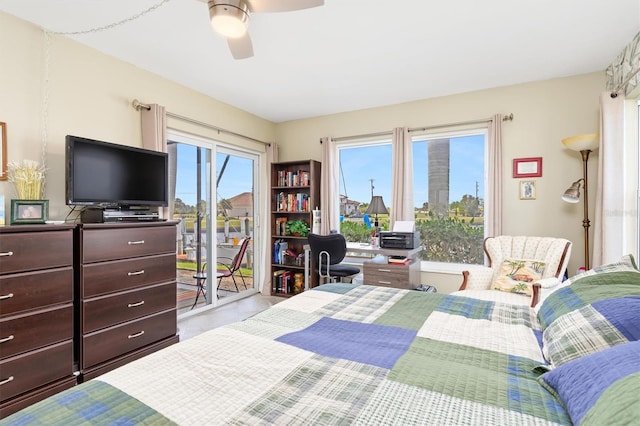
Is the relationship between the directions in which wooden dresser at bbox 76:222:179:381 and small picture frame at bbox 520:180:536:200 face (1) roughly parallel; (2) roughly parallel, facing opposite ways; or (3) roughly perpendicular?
roughly perpendicular

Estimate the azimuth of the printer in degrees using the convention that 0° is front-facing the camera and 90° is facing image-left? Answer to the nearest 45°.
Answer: approximately 0°

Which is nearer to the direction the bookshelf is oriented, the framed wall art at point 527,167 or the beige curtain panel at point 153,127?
the beige curtain panel

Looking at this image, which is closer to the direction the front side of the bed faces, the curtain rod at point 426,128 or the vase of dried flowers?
the vase of dried flowers

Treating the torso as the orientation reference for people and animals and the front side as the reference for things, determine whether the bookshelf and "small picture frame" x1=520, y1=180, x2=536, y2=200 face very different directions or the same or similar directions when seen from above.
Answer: same or similar directions

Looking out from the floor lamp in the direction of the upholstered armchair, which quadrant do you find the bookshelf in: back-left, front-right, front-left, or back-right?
front-right

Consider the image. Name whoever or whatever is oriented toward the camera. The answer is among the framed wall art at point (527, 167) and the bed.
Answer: the framed wall art

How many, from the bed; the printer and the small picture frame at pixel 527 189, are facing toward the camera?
2

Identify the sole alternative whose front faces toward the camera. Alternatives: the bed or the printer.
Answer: the printer

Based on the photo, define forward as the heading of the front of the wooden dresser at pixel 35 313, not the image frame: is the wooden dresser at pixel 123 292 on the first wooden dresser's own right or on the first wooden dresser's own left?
on the first wooden dresser's own left

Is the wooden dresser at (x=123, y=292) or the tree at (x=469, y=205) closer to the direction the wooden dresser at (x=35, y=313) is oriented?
the tree

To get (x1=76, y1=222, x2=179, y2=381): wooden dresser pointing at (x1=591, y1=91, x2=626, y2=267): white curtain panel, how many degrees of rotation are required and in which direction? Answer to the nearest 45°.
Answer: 0° — it already faces it

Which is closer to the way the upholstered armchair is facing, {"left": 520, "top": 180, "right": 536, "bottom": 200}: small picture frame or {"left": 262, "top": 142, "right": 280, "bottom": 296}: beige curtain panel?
the beige curtain panel

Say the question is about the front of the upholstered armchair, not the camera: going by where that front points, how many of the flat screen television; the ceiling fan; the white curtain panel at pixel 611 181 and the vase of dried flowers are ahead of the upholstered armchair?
3

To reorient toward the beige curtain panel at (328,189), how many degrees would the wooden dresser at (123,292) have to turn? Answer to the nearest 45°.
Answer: approximately 45° to its left

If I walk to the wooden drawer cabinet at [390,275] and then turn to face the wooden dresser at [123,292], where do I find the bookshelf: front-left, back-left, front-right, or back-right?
front-right

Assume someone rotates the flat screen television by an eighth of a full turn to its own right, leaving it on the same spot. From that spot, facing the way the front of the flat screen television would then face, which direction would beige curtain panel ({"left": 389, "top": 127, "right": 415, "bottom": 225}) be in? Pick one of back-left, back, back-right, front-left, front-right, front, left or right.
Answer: left
